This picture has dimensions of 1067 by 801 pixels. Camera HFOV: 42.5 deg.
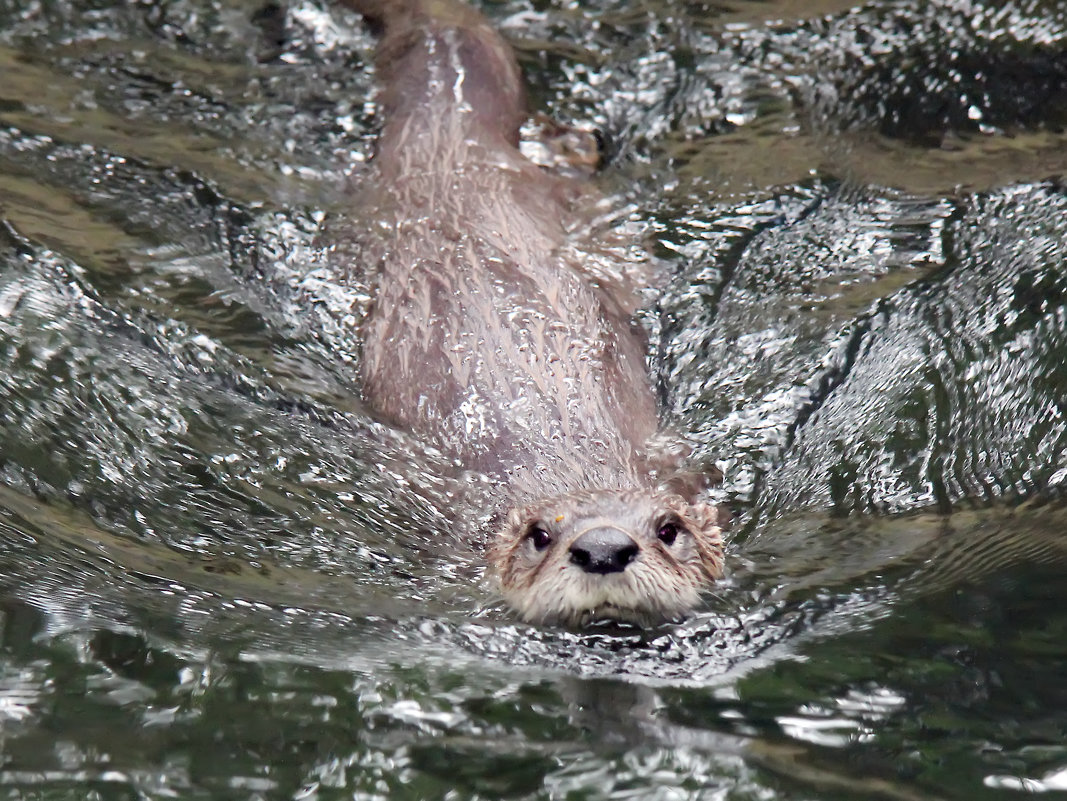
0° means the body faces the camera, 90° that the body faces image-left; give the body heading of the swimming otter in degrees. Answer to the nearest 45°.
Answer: approximately 0°
